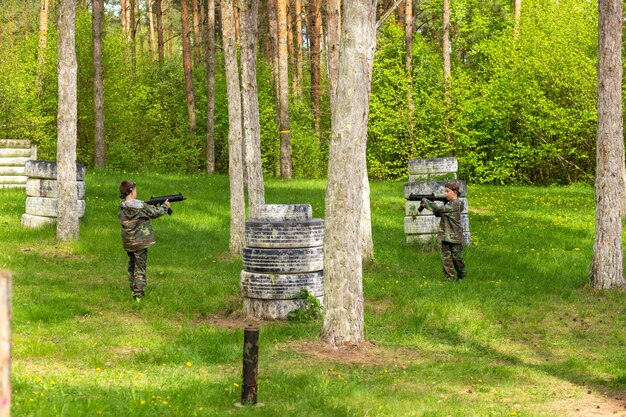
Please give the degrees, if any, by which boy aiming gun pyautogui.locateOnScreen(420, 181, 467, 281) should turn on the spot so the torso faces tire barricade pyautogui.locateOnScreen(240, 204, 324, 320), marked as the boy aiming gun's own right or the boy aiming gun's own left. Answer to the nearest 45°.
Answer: approximately 45° to the boy aiming gun's own left

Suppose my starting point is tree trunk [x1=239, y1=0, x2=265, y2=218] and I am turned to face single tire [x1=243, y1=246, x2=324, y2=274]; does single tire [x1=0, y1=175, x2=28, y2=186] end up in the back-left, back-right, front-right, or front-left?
back-right

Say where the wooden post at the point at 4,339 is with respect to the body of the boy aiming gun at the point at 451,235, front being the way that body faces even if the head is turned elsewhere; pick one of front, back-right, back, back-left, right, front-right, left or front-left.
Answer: left

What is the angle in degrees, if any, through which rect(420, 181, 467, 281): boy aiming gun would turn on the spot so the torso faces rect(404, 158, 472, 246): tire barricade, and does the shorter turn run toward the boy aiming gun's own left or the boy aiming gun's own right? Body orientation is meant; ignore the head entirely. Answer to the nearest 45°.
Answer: approximately 90° to the boy aiming gun's own right

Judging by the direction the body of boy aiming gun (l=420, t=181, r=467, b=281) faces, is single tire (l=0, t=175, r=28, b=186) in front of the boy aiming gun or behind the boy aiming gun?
in front

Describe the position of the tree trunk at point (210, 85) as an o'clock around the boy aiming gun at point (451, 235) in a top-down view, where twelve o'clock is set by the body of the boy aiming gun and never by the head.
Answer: The tree trunk is roughly at 2 o'clock from the boy aiming gun.

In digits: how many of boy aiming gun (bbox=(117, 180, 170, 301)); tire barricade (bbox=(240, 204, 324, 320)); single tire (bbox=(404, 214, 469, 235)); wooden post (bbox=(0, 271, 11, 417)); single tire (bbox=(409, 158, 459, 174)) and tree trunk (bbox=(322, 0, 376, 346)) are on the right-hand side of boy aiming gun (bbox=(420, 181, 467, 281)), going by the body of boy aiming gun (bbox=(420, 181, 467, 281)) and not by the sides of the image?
2

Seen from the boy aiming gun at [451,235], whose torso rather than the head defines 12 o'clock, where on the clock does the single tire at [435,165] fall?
The single tire is roughly at 3 o'clock from the boy aiming gun.

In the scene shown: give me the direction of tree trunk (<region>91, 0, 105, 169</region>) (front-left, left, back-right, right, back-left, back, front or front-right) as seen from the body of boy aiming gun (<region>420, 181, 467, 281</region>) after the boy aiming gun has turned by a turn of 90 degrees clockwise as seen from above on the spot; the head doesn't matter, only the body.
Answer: front-left

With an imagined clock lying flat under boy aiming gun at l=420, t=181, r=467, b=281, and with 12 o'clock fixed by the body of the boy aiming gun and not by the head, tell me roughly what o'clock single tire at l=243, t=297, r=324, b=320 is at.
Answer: The single tire is roughly at 10 o'clock from the boy aiming gun.

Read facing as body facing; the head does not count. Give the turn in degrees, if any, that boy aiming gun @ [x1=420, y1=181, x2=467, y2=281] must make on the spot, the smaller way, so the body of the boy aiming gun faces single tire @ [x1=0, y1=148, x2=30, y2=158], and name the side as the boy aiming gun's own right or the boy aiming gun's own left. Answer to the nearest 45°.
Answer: approximately 45° to the boy aiming gun's own right

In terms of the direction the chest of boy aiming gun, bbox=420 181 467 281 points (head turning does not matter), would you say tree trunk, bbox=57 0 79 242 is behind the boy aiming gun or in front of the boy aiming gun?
in front

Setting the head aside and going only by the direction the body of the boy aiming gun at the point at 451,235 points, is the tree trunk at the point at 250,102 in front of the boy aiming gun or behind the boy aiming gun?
in front

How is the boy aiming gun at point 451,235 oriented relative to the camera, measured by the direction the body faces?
to the viewer's left

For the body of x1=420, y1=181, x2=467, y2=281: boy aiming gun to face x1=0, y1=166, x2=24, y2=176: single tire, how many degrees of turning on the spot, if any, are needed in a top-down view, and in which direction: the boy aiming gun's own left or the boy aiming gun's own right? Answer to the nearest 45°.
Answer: approximately 45° to the boy aiming gun's own right

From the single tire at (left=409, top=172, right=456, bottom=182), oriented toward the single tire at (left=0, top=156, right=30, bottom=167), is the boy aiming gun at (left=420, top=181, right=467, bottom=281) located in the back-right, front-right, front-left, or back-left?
back-left

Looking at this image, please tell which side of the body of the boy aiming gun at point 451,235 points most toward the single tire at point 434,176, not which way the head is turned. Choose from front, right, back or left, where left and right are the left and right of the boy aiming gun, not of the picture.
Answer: right
